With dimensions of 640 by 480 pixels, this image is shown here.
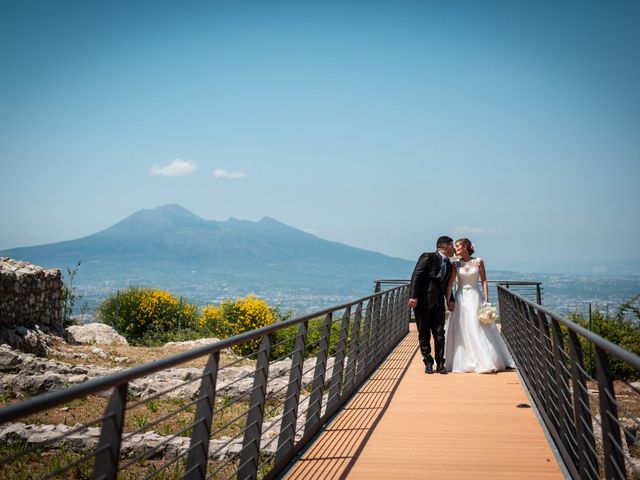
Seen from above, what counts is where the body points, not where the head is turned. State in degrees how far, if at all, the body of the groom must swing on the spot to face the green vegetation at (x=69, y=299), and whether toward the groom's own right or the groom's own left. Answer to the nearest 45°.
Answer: approximately 180°

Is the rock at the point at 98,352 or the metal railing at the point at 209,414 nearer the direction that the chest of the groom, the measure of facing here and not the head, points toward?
the metal railing

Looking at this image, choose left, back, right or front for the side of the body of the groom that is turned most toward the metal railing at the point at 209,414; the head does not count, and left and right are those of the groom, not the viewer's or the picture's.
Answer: right

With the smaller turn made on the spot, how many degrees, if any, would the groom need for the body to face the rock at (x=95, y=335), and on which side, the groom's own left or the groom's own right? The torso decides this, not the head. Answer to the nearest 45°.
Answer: approximately 180°

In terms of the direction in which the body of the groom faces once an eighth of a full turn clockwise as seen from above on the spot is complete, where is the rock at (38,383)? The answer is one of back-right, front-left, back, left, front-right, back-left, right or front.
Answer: right

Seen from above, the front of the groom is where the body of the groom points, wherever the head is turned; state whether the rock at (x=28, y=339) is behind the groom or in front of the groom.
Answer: behind

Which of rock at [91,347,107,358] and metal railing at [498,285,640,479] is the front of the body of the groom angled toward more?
the metal railing

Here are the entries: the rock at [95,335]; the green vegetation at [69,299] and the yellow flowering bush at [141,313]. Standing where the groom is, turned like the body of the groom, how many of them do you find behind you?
3

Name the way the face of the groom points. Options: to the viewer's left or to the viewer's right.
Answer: to the viewer's right

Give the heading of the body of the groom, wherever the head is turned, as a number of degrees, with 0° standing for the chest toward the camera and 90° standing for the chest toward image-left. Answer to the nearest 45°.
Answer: approximately 315°

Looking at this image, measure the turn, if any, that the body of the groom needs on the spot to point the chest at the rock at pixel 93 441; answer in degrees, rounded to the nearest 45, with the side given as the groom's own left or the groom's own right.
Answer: approximately 90° to the groom's own right
